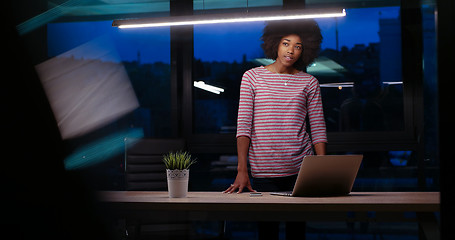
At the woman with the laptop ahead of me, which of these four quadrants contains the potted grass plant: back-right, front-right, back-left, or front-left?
front-right

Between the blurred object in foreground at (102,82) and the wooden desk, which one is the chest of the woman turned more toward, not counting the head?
the wooden desk

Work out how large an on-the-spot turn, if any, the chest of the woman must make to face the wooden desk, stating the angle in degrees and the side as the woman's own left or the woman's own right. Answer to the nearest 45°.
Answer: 0° — they already face it

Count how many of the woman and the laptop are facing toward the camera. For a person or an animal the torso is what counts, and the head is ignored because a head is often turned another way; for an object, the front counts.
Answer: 1

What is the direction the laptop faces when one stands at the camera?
facing away from the viewer and to the left of the viewer

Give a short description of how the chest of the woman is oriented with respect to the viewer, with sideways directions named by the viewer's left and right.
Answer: facing the viewer
